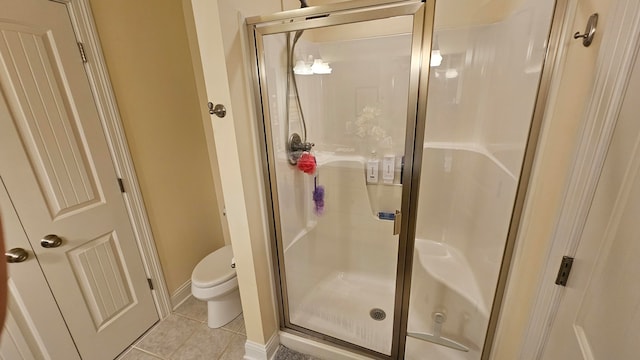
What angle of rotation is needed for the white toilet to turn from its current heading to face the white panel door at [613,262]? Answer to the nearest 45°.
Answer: approximately 90° to its left

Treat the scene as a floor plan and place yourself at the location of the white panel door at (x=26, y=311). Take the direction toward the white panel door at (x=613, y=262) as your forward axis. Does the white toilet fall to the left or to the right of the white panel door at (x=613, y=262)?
left

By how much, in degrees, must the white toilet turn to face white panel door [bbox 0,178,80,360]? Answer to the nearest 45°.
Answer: approximately 45° to its right

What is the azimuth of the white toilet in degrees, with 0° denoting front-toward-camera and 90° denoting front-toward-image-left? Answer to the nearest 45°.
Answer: approximately 45°

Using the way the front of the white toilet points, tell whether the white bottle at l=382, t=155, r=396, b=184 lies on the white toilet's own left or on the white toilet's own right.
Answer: on the white toilet's own left

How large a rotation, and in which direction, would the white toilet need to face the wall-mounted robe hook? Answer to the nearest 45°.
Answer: approximately 90° to its left

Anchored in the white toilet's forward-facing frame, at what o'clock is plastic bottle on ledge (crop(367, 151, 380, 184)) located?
The plastic bottle on ledge is roughly at 8 o'clock from the white toilet.
